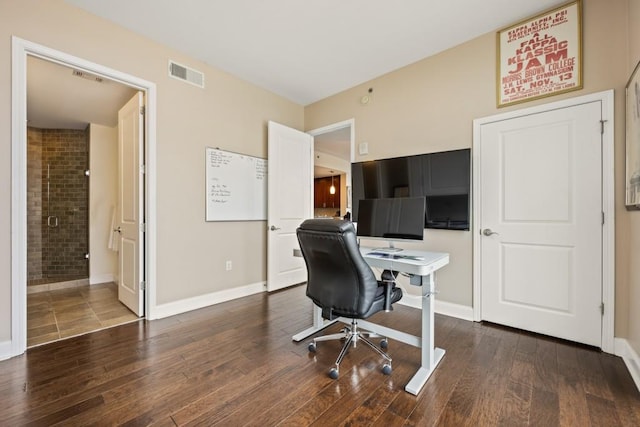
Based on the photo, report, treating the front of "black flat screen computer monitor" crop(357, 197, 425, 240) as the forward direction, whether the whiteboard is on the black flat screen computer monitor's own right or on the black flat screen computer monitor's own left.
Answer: on the black flat screen computer monitor's own right

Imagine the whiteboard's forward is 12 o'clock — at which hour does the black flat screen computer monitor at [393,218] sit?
The black flat screen computer monitor is roughly at 12 o'clock from the whiteboard.

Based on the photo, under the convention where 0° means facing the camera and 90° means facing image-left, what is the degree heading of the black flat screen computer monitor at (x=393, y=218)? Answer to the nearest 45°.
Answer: approximately 45°

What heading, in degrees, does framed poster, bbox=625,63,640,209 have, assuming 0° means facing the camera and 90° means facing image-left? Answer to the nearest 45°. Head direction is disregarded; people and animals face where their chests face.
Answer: approximately 90°

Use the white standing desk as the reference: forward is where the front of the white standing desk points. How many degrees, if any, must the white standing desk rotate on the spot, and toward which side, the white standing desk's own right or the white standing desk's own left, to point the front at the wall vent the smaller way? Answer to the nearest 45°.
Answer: approximately 45° to the white standing desk's own right

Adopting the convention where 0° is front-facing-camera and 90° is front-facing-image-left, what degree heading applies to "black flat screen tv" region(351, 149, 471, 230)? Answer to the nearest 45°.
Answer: approximately 45°

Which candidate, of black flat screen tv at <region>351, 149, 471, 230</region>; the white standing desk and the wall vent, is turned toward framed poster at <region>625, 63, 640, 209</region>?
the wall vent

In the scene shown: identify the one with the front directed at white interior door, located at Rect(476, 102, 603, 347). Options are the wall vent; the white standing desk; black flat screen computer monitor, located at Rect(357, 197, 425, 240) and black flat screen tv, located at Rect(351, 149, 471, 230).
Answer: the wall vent

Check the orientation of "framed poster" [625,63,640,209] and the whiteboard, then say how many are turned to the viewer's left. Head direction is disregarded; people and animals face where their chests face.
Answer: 1

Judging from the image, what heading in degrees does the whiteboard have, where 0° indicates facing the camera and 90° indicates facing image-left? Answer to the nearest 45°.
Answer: approximately 315°

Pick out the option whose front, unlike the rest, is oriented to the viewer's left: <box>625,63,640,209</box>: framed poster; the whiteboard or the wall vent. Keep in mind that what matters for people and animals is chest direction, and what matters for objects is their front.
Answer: the framed poster
